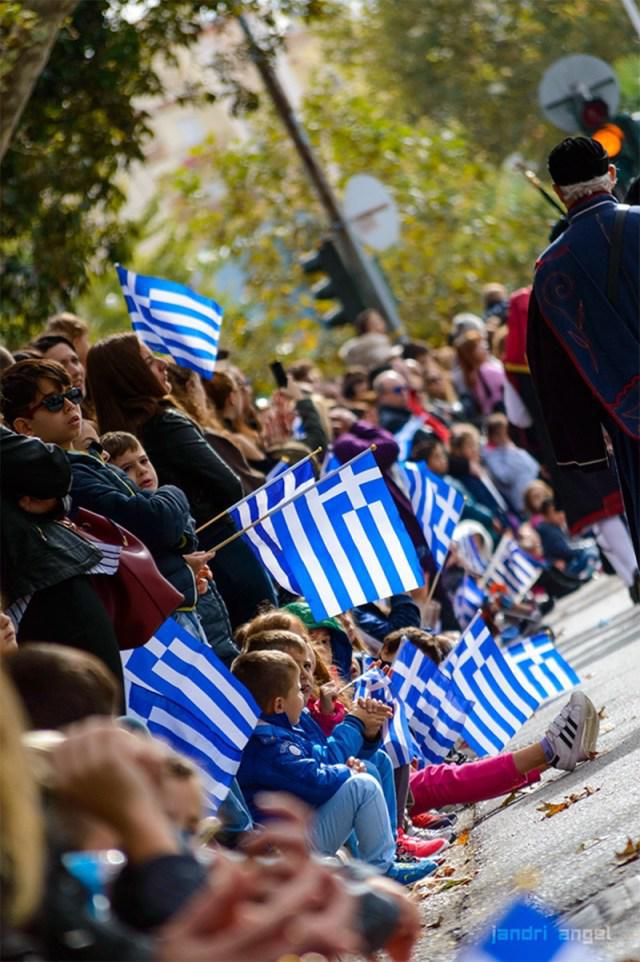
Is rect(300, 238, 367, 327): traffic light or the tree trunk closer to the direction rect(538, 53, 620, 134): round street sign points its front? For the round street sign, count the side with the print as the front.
the traffic light

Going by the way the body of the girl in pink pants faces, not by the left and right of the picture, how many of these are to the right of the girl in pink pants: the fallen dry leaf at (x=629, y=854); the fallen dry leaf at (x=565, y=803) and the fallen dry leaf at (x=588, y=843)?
3

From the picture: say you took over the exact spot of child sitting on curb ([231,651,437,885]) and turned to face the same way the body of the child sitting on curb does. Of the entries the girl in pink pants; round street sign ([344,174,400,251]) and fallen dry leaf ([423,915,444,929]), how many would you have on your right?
1

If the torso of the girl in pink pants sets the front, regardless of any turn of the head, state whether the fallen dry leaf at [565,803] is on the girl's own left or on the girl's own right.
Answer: on the girl's own right

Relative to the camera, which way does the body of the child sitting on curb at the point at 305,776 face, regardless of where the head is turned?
to the viewer's right

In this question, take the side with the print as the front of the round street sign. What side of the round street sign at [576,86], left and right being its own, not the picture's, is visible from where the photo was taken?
back

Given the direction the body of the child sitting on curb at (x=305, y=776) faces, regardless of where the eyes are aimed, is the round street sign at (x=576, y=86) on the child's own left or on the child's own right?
on the child's own left

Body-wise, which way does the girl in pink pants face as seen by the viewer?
to the viewer's right
